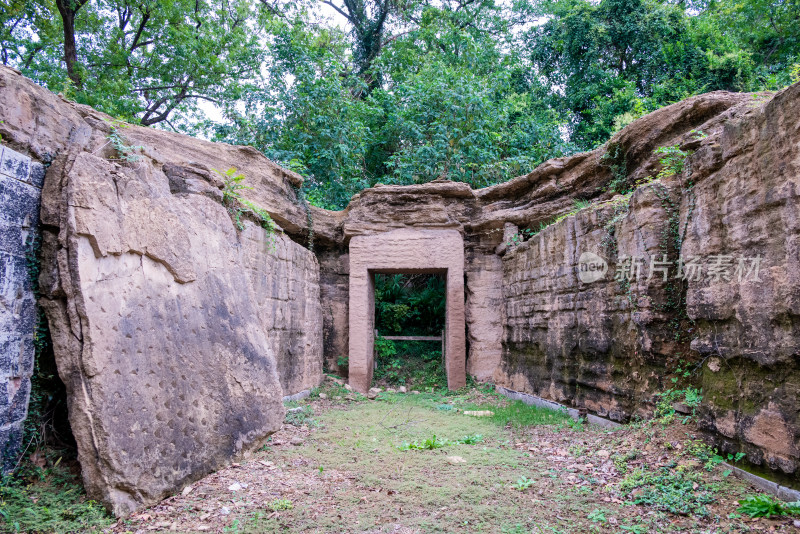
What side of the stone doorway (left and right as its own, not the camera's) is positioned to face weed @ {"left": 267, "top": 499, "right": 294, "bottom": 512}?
front

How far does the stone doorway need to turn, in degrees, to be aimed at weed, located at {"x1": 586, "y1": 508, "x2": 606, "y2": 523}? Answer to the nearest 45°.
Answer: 0° — it already faces it

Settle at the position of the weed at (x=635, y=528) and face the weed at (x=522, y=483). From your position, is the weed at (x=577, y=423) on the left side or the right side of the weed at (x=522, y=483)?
right

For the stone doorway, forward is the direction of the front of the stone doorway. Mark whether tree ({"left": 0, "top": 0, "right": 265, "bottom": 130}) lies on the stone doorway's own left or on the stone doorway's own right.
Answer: on the stone doorway's own right

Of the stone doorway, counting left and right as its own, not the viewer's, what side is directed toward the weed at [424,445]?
front

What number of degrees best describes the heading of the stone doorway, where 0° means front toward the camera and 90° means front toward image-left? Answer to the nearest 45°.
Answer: approximately 0°

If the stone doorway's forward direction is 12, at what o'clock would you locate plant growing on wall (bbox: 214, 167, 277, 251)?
The plant growing on wall is roughly at 1 o'clock from the stone doorway.

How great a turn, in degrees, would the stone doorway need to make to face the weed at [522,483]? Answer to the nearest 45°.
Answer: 0° — it already faces it

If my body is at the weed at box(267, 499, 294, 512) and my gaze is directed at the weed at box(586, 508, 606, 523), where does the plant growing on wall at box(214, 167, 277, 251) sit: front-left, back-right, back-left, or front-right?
back-left

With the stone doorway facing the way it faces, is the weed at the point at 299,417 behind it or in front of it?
in front

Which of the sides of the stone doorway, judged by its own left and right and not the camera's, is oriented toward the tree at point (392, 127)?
back

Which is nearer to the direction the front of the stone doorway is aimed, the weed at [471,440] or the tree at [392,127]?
the weed

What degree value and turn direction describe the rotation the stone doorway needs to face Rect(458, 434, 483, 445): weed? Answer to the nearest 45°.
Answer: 0° — it already faces it

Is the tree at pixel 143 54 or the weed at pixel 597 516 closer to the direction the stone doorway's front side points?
the weed
